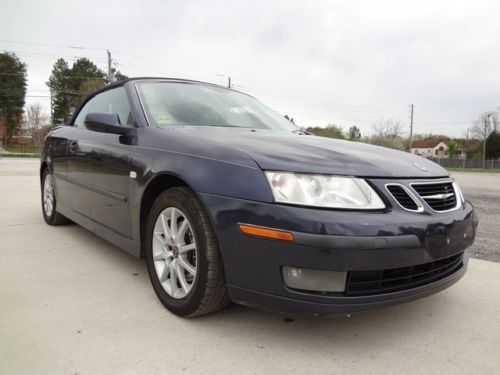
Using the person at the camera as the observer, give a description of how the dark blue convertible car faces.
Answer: facing the viewer and to the right of the viewer

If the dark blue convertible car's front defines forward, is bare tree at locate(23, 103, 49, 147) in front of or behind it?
behind
